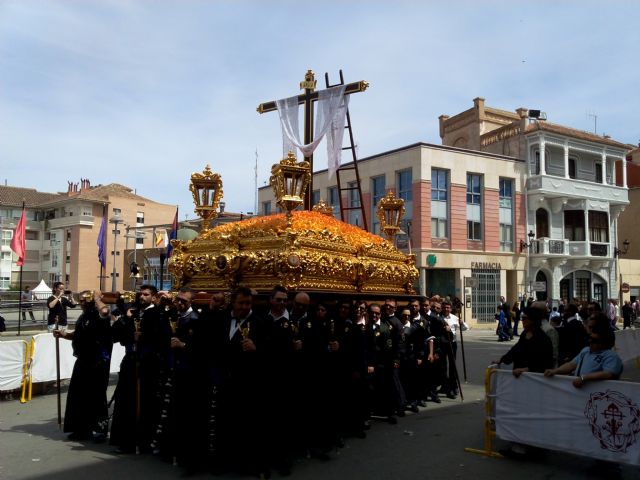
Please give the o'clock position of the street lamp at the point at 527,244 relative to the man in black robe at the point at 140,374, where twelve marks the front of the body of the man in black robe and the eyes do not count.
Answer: The street lamp is roughly at 6 o'clock from the man in black robe.

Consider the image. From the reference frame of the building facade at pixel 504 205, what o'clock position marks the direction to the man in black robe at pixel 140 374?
The man in black robe is roughly at 2 o'clock from the building facade.

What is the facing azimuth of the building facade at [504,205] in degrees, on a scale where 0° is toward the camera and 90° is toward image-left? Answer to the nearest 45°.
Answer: approximately 315°

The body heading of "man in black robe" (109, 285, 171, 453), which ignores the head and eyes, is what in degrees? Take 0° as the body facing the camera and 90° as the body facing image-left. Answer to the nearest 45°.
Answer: approximately 45°

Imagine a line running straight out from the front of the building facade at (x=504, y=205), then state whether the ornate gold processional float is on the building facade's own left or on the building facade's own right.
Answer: on the building facade's own right

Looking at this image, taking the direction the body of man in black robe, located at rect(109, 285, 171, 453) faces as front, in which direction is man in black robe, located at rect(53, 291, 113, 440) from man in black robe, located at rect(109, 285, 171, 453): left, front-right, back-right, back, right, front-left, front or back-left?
right

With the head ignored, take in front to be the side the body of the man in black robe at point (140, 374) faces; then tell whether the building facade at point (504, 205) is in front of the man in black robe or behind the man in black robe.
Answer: behind

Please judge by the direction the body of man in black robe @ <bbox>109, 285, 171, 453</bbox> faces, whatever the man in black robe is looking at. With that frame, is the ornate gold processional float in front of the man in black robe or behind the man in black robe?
behind

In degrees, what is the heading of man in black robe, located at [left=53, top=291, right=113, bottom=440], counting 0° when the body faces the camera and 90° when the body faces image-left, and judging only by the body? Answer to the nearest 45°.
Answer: approximately 45°

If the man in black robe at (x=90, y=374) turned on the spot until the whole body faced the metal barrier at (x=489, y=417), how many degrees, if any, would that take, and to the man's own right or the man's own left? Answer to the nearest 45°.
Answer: approximately 90° to the man's own left
